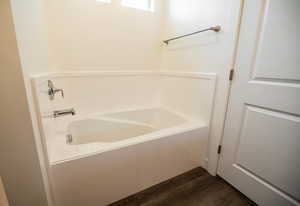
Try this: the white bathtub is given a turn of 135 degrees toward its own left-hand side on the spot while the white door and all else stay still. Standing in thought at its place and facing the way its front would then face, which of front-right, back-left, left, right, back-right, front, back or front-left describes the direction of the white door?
right
